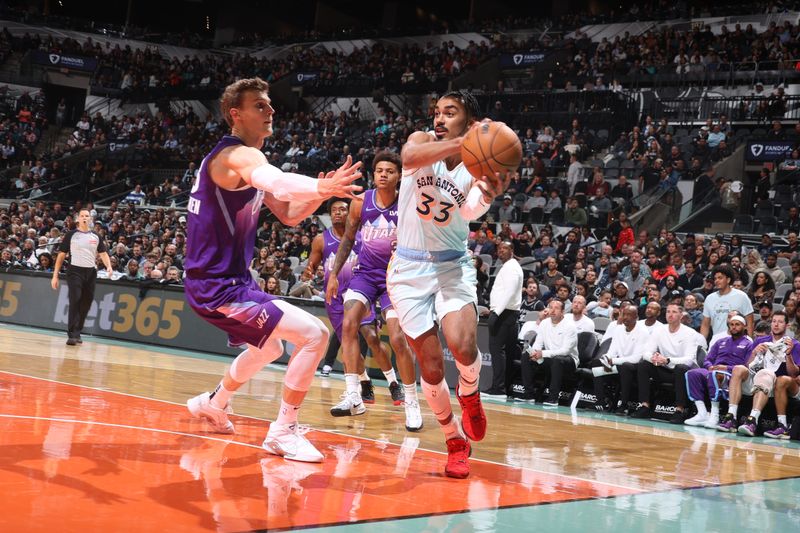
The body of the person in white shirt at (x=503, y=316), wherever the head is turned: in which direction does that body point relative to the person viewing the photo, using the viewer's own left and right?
facing to the left of the viewer

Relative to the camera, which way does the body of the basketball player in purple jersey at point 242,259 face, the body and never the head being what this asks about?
to the viewer's right

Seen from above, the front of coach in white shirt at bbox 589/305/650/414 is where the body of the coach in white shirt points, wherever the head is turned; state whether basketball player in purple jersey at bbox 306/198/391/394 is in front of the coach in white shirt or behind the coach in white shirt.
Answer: in front

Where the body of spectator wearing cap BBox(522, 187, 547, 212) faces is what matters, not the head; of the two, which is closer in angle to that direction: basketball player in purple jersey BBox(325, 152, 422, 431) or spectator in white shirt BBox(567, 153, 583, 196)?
the basketball player in purple jersey

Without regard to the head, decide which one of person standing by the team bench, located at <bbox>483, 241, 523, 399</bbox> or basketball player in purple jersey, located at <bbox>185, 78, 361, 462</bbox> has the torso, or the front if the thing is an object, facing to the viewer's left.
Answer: the person standing by the team bench

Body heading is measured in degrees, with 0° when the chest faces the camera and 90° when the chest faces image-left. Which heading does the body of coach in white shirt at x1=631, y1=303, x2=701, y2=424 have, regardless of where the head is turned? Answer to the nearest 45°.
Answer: approximately 45°

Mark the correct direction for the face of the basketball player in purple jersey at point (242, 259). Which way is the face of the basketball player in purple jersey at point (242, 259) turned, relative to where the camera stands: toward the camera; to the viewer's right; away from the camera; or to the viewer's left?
to the viewer's right

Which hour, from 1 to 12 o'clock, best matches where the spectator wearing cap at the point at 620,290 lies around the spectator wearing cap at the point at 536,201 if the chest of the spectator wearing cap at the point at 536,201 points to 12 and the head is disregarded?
the spectator wearing cap at the point at 620,290 is roughly at 10 o'clock from the spectator wearing cap at the point at 536,201.
